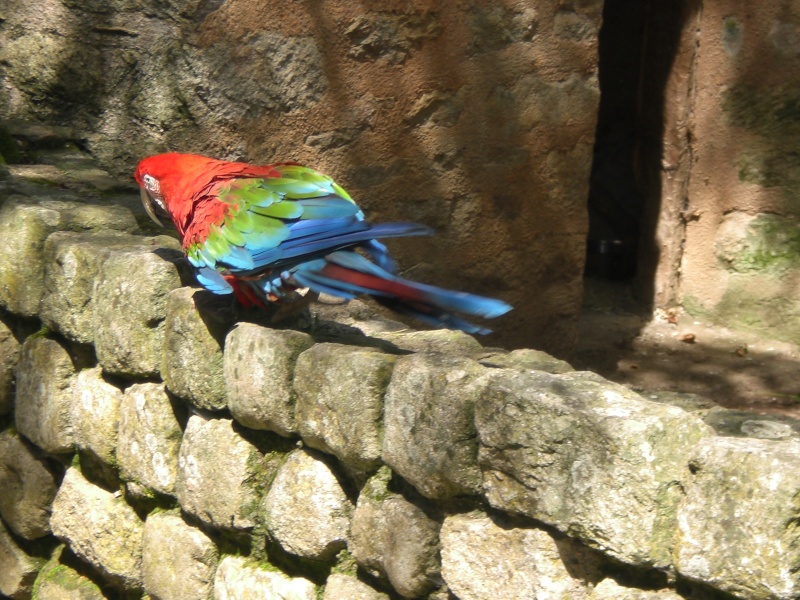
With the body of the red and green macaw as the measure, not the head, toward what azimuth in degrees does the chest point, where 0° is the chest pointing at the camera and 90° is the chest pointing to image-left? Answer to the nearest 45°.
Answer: approximately 90°
